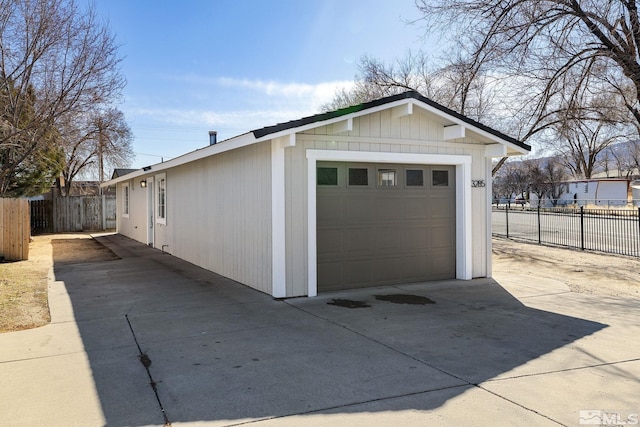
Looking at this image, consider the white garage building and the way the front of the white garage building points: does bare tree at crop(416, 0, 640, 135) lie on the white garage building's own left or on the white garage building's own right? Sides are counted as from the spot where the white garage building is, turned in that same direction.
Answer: on the white garage building's own left

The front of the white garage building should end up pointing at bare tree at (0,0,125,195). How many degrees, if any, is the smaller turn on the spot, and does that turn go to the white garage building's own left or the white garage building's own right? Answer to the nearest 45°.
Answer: approximately 180°

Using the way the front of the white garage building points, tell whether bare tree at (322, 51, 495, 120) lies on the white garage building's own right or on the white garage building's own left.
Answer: on the white garage building's own left

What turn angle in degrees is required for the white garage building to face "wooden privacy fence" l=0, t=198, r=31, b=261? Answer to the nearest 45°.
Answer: approximately 90° to its right

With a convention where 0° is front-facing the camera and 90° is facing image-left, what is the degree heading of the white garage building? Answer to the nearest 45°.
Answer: approximately 315°

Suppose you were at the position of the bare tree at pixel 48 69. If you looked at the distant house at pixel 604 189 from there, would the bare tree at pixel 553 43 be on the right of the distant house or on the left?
right

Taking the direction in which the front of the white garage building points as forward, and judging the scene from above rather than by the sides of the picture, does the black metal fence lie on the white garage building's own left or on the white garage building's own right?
on the white garage building's own left

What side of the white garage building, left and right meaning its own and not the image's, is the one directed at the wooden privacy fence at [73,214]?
back

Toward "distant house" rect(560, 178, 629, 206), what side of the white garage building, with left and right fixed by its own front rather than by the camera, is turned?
left
